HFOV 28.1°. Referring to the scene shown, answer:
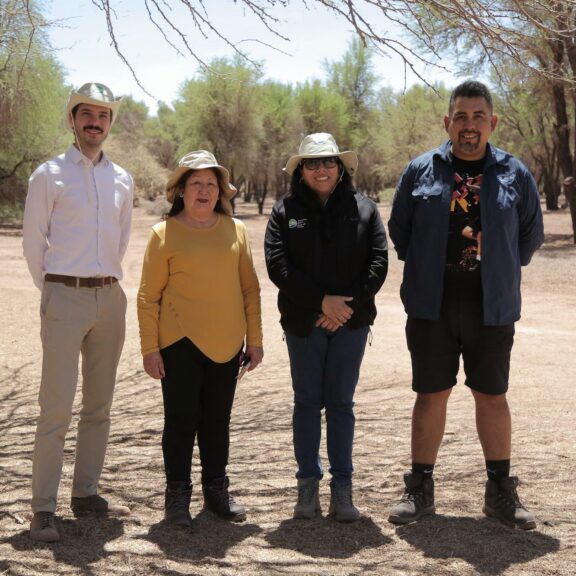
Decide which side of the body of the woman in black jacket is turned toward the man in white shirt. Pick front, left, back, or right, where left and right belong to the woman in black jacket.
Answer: right

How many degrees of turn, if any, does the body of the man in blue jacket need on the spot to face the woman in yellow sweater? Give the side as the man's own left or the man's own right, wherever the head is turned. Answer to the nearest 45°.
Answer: approximately 90° to the man's own right

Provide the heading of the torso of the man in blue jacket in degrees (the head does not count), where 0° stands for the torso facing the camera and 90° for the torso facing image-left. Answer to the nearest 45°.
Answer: approximately 0°

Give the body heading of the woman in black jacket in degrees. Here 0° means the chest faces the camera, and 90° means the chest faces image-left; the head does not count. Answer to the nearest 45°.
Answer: approximately 0°

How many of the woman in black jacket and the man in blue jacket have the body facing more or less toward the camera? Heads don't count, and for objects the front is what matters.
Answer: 2
